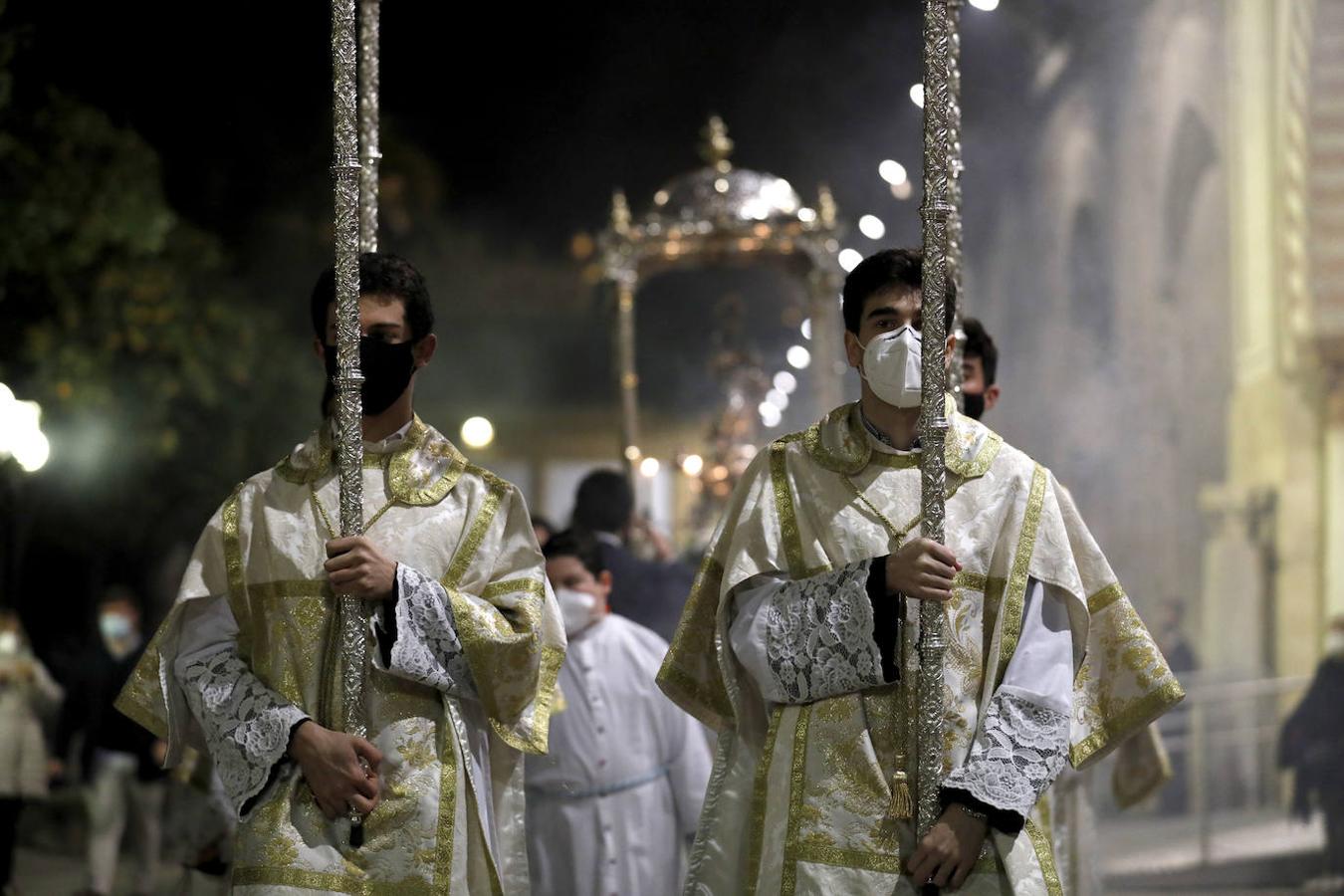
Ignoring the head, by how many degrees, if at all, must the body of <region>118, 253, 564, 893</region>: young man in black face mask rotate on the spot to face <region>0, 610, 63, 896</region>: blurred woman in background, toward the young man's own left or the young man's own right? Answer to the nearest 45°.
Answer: approximately 180°

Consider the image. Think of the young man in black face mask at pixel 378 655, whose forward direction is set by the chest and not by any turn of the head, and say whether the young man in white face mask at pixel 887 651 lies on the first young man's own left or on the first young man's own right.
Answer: on the first young man's own left

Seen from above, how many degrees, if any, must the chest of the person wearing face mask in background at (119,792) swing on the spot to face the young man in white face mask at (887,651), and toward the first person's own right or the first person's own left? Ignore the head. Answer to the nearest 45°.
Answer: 0° — they already face them

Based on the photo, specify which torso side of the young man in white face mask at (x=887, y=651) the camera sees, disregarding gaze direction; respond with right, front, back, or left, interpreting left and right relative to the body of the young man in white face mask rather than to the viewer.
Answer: front

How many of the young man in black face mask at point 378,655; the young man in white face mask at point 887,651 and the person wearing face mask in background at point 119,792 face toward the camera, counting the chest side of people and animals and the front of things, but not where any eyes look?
3

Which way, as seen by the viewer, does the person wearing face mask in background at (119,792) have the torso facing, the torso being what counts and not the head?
toward the camera

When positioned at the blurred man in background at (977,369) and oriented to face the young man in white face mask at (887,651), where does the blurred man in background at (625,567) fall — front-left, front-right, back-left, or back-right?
back-right

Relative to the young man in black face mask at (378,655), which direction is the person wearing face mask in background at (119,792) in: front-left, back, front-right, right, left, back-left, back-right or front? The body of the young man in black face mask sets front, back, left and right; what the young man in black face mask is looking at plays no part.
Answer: back

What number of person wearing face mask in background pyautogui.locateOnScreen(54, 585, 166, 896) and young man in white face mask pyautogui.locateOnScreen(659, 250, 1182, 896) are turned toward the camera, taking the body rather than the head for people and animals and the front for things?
2

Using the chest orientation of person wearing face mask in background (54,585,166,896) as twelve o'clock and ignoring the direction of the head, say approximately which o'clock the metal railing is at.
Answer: The metal railing is roughly at 9 o'clock from the person wearing face mask in background.

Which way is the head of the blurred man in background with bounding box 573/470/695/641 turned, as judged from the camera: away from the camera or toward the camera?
away from the camera

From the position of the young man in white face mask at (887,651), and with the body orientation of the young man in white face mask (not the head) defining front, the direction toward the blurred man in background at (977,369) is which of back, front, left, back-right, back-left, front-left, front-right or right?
back
